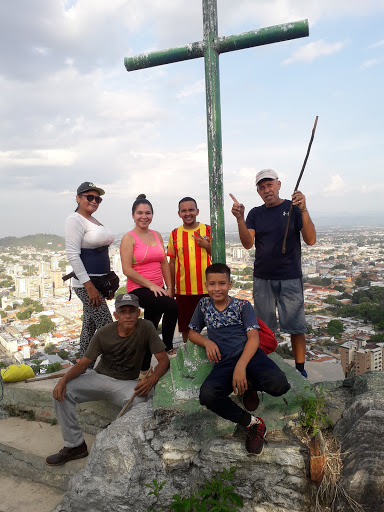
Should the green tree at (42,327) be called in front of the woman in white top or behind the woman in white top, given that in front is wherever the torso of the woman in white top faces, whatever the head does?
behind

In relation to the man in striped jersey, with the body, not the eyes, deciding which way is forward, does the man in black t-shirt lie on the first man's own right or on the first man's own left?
on the first man's own left

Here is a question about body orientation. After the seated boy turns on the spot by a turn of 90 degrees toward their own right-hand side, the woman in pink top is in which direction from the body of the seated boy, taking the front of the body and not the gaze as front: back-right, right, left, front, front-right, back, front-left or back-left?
front-right

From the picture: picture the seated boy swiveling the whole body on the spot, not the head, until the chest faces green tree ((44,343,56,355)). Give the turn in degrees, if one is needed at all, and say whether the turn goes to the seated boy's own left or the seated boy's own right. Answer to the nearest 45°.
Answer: approximately 135° to the seated boy's own right

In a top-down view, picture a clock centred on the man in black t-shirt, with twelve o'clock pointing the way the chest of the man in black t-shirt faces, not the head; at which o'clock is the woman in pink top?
The woman in pink top is roughly at 3 o'clock from the man in black t-shirt.

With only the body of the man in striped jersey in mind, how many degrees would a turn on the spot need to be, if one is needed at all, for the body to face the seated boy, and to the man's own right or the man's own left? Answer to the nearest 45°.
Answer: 0° — they already face them

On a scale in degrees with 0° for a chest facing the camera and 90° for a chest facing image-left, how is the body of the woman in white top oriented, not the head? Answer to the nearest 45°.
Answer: approximately 315°

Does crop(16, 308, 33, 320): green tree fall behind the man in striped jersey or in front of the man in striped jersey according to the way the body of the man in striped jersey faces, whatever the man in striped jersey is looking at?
behind
